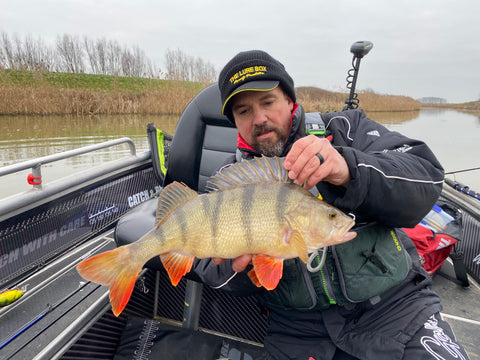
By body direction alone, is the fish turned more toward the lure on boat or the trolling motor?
the trolling motor

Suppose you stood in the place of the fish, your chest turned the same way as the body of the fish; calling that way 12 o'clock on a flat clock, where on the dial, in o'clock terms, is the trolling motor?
The trolling motor is roughly at 10 o'clock from the fish.

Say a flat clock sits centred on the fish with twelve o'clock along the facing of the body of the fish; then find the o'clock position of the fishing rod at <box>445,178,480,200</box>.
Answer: The fishing rod is roughly at 11 o'clock from the fish.

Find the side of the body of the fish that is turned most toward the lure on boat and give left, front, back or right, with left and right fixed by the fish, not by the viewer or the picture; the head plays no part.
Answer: back

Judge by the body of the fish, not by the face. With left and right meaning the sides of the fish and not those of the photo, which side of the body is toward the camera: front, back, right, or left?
right
